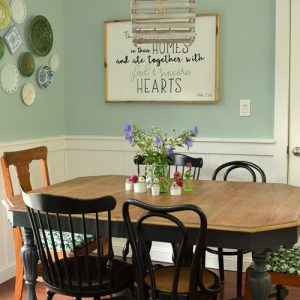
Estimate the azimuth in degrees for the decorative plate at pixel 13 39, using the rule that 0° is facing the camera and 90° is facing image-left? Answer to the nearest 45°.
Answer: approximately 315°

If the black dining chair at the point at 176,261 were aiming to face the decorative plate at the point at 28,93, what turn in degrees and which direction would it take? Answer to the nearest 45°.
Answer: approximately 90° to its left

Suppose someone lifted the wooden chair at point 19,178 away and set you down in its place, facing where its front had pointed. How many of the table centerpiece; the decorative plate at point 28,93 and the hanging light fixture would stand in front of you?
2

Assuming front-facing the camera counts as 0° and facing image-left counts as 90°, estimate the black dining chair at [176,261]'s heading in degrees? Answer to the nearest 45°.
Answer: approximately 225°

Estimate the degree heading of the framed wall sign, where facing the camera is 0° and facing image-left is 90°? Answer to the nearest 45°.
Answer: approximately 0°

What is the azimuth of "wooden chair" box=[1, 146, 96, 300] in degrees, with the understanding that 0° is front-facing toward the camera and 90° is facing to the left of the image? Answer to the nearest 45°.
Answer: approximately 315°

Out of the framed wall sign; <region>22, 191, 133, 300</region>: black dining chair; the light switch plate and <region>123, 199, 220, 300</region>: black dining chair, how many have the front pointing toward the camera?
2

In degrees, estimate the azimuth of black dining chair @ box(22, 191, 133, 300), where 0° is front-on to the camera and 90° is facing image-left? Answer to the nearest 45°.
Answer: approximately 225°

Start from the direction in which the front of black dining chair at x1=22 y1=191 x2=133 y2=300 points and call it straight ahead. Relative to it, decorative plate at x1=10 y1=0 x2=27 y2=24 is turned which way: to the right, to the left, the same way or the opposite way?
to the right
